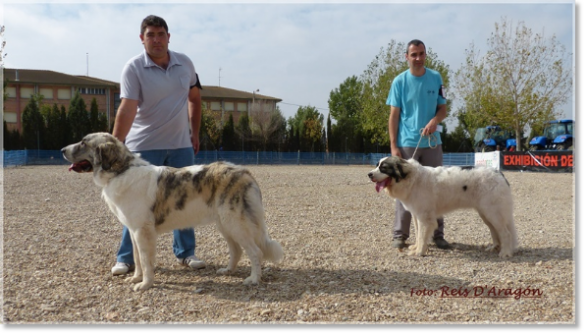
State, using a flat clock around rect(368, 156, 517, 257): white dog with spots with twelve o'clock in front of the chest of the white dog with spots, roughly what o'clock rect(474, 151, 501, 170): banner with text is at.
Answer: The banner with text is roughly at 3 o'clock from the white dog with spots.

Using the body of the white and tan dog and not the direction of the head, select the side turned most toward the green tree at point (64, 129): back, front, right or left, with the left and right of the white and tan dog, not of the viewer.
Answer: right

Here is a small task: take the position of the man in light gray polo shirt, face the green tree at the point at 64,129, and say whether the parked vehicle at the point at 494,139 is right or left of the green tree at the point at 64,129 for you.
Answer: right

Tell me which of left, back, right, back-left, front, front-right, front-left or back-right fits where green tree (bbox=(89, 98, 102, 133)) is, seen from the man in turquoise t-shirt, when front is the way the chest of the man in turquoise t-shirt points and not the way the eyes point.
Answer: back-right

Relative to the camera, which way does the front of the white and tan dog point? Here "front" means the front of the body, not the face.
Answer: to the viewer's left

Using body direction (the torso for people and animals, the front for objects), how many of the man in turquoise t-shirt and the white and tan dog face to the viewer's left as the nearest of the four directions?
1

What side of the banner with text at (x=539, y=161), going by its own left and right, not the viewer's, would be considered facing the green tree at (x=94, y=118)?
right

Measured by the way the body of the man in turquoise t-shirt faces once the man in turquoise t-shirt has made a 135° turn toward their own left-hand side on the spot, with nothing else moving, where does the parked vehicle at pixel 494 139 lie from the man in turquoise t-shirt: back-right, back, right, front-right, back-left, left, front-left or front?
front-left

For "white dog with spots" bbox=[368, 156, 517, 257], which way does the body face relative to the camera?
to the viewer's left

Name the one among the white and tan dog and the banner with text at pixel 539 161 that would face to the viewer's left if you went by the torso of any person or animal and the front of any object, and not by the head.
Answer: the white and tan dog
